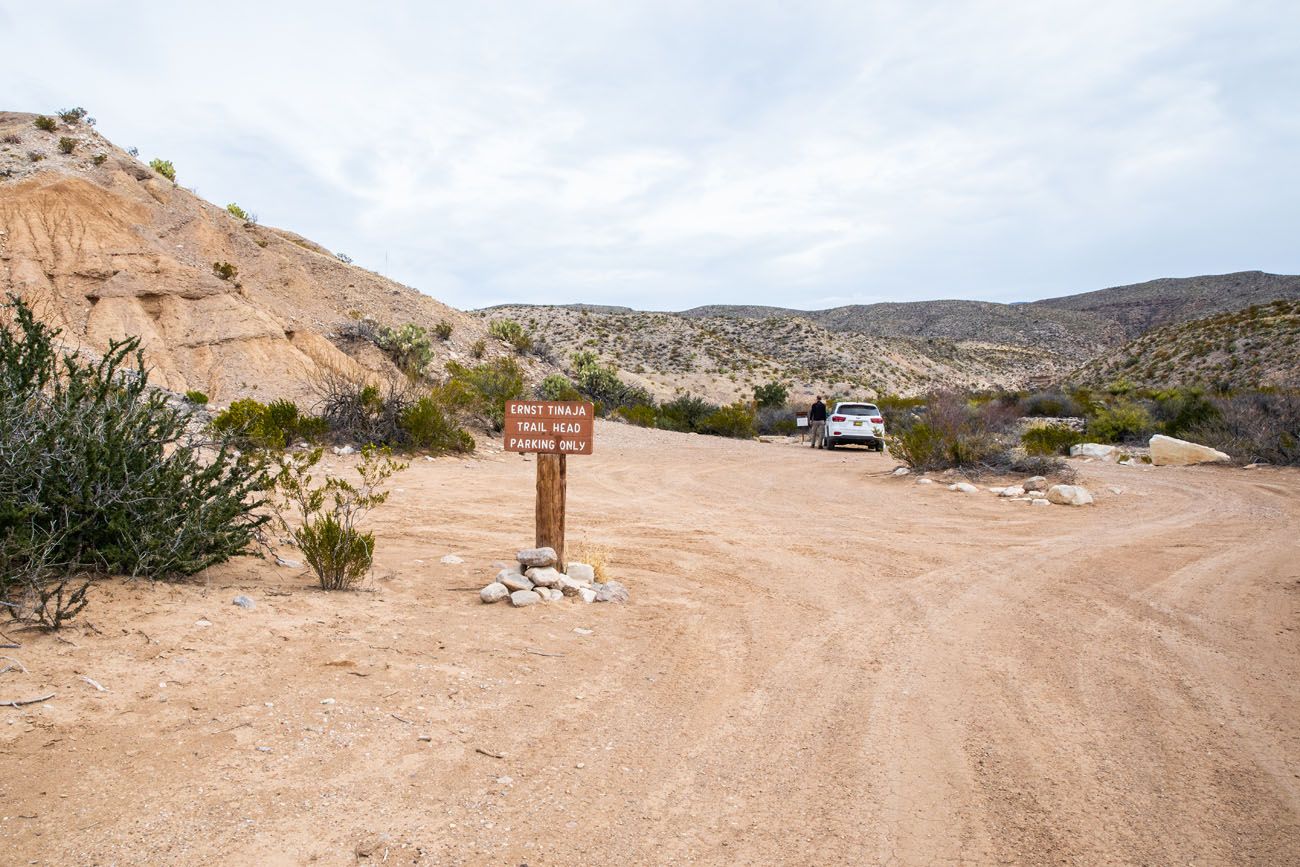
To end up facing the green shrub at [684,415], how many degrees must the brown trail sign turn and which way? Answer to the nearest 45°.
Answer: approximately 180°

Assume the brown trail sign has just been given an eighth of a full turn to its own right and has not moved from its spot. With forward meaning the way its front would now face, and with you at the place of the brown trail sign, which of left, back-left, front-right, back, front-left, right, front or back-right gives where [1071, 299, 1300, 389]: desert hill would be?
back

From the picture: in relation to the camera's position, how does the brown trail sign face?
facing the viewer

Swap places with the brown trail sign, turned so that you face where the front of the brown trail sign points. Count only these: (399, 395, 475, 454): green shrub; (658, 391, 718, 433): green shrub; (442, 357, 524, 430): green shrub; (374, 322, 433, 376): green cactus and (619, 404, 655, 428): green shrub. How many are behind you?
5
